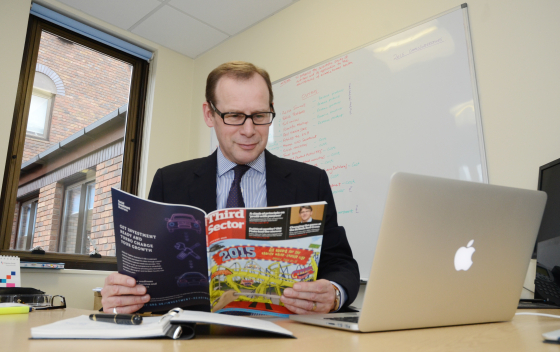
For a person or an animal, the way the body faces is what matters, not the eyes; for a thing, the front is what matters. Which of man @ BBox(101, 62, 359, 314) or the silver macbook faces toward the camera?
the man

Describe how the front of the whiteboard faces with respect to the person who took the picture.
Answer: facing the viewer and to the left of the viewer

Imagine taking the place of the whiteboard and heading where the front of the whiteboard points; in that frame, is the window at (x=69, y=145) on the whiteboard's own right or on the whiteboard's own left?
on the whiteboard's own right

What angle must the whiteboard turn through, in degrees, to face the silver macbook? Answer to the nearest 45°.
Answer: approximately 45° to its left

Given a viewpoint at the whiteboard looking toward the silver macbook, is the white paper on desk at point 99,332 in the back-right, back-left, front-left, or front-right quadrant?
front-right

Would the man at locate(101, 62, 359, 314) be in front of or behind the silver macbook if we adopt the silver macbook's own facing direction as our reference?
in front

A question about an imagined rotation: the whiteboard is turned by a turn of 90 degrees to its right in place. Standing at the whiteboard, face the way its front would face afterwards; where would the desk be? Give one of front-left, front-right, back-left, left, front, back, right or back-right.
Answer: back-left

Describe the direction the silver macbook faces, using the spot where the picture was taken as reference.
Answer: facing away from the viewer and to the left of the viewer

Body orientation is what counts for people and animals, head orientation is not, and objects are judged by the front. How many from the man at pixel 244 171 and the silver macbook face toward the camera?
1

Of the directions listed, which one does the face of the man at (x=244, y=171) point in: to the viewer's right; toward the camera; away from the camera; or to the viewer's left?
toward the camera

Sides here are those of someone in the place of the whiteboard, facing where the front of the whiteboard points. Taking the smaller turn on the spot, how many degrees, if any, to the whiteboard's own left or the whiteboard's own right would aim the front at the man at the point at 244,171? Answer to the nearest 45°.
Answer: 0° — it already faces them

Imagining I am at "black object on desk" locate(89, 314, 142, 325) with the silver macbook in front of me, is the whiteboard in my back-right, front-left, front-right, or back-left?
front-left

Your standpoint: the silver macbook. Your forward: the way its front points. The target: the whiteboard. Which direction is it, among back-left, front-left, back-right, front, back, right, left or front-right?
front-right

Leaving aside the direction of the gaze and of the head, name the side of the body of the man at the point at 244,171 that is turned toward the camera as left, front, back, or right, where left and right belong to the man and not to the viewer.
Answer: front
